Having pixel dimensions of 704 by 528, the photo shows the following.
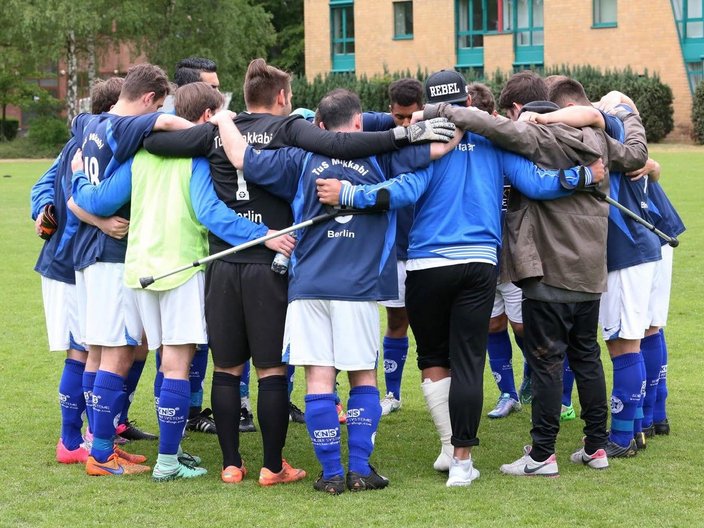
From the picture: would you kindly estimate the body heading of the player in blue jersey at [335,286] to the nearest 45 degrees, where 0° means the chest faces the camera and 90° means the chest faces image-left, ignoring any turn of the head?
approximately 180°

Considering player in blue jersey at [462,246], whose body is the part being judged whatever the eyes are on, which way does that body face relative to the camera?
away from the camera

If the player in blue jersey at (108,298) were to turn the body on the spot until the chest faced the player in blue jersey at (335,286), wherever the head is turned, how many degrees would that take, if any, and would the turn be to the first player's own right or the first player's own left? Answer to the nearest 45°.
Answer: approximately 90° to the first player's own right

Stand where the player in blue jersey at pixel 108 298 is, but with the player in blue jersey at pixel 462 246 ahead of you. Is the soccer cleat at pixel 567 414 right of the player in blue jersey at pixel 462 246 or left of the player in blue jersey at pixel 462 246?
left

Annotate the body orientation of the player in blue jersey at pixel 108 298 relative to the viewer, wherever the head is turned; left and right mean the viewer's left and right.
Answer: facing away from the viewer and to the right of the viewer

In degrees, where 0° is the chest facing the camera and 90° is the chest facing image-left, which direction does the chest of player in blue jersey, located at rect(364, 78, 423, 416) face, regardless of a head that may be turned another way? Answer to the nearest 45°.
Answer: approximately 0°

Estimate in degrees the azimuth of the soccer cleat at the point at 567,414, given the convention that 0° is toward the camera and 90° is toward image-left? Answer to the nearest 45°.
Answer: approximately 45°

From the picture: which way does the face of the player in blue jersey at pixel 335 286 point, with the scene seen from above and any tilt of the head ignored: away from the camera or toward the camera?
away from the camera

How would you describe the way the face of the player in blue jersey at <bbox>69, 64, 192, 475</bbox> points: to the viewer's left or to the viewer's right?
to the viewer's right

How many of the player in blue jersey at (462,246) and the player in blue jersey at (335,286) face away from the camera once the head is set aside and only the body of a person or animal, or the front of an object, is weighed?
2

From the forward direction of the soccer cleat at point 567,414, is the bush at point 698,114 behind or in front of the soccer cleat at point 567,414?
behind

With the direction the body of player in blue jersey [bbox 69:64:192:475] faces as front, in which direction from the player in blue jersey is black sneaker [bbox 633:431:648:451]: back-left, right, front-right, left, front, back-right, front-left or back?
front-right
